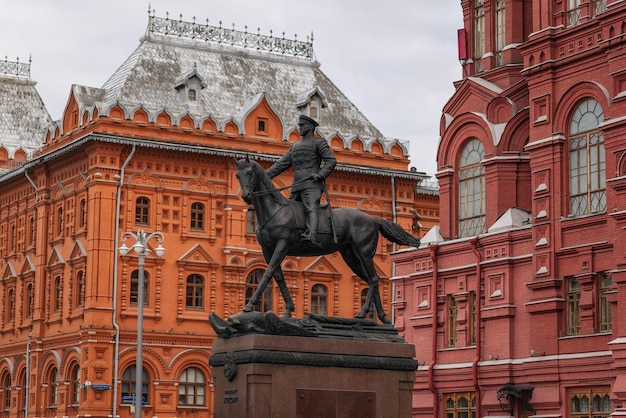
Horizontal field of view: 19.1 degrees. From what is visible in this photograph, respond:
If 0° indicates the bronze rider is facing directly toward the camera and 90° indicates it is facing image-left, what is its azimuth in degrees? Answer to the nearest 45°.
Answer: approximately 45°

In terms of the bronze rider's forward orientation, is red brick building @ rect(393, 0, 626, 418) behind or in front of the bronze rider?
behind

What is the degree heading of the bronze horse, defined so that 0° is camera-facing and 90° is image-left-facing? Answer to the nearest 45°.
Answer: approximately 90°
